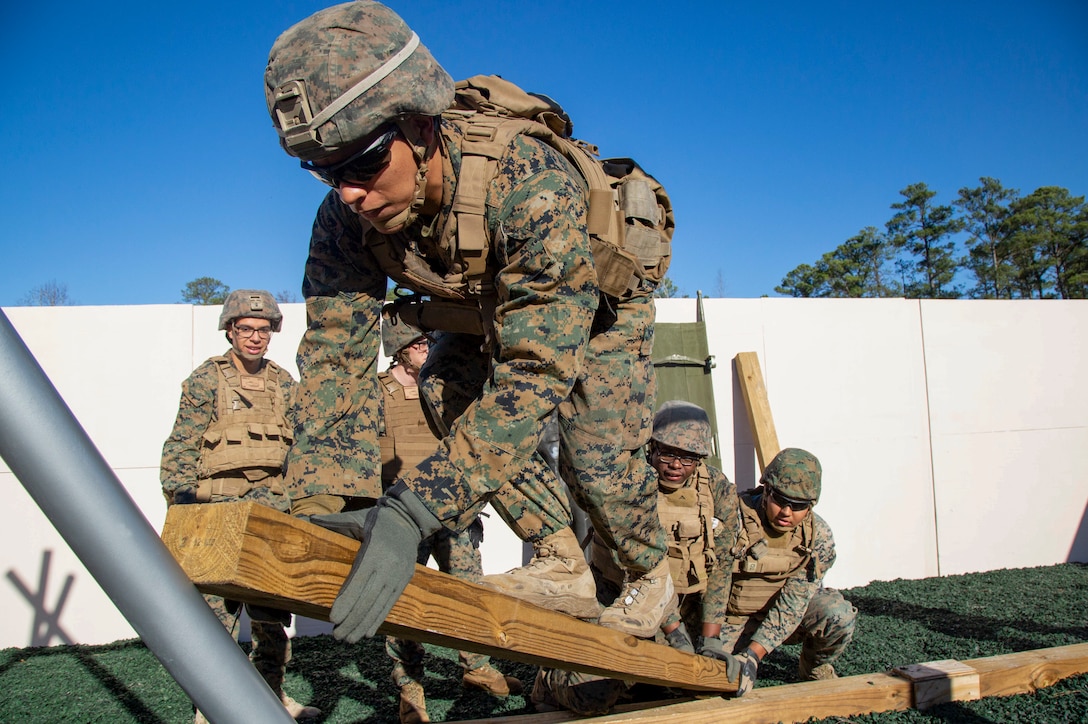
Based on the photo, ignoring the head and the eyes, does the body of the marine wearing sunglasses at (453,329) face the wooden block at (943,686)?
no

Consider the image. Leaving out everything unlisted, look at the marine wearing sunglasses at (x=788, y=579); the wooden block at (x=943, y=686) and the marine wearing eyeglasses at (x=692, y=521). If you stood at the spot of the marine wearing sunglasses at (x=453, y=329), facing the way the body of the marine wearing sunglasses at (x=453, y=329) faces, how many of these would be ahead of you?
0

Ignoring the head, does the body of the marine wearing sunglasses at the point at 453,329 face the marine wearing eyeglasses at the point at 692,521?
no

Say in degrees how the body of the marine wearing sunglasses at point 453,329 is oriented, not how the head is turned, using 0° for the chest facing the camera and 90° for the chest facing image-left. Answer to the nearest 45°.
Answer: approximately 45°

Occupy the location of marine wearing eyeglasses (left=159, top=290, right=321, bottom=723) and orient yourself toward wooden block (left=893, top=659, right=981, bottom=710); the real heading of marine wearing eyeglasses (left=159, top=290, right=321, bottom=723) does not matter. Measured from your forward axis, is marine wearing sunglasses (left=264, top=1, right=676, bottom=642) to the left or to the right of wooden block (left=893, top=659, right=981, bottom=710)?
right

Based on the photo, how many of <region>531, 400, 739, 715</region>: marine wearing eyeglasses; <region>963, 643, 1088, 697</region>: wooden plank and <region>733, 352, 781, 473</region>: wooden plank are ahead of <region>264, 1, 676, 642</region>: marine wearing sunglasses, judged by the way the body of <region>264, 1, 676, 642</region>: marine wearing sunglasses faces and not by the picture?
0

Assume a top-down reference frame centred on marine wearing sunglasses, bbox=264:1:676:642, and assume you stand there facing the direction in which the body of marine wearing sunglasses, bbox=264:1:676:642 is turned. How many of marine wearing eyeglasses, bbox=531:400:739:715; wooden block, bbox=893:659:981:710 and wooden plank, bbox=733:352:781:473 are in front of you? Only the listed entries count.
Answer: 0

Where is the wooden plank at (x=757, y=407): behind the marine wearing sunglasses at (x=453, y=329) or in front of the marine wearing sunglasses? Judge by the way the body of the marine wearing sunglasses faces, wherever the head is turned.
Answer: behind

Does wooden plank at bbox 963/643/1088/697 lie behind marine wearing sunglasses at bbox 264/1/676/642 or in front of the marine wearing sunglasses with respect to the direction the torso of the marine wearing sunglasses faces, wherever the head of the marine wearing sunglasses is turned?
behind

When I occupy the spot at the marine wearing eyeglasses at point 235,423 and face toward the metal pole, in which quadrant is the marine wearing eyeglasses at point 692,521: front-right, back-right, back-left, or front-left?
front-left

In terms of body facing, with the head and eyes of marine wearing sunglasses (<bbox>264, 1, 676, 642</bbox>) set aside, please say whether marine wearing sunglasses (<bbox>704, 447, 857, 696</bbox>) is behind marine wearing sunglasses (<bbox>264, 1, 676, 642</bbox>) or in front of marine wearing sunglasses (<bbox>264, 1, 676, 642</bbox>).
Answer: behind

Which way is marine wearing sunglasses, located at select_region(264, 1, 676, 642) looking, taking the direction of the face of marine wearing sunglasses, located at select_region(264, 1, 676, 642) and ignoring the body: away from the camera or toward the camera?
toward the camera

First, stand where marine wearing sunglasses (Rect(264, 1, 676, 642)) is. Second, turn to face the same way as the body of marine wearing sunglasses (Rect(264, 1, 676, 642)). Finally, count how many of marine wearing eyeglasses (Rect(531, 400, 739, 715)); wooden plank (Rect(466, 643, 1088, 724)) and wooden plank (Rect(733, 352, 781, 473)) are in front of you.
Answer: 0
